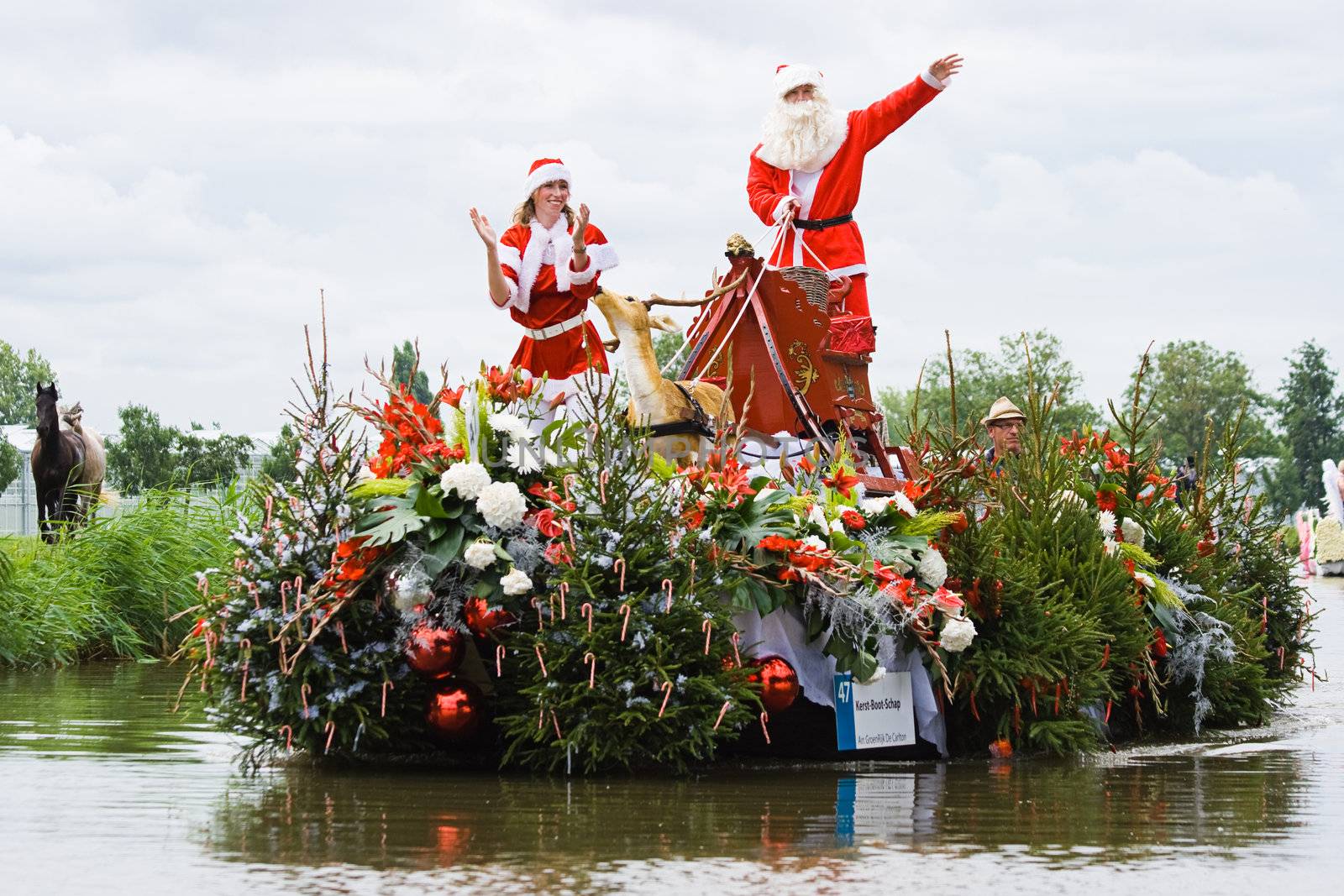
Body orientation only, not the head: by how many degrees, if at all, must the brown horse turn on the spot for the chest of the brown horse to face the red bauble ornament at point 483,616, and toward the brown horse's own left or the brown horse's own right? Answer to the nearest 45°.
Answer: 0° — it already faces it

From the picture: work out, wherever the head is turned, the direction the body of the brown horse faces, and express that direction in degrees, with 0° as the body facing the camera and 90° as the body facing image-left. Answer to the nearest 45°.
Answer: approximately 0°

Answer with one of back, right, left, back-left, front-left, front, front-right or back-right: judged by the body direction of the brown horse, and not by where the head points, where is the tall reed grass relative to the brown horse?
front

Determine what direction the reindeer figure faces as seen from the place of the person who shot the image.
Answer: facing the viewer and to the left of the viewer

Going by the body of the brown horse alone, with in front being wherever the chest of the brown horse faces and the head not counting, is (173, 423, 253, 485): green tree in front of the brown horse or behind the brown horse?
behind

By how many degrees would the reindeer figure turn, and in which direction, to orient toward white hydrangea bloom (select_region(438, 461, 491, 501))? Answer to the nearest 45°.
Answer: approximately 45° to its left

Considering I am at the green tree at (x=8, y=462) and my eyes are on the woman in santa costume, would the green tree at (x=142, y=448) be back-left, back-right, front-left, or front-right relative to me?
front-left

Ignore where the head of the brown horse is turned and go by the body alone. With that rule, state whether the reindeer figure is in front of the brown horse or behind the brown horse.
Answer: in front

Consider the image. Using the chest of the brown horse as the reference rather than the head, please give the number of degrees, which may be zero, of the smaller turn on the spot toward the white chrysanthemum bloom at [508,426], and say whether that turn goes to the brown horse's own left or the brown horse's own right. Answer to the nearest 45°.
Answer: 0° — it already faces it

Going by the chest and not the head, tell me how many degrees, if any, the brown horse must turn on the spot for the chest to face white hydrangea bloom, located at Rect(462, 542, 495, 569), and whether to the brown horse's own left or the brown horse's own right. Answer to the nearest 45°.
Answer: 0° — it already faces it

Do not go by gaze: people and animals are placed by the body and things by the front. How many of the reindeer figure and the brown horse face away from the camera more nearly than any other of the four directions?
0

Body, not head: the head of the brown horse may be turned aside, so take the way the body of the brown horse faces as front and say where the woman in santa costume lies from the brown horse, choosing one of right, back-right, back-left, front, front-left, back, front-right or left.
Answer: front

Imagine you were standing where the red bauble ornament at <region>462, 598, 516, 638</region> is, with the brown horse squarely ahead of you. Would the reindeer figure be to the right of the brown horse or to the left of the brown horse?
right

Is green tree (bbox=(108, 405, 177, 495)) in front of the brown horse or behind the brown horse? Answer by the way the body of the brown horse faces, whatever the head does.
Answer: behind

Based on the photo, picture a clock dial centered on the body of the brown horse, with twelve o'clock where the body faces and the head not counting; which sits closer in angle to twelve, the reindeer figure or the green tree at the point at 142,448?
the reindeer figure
